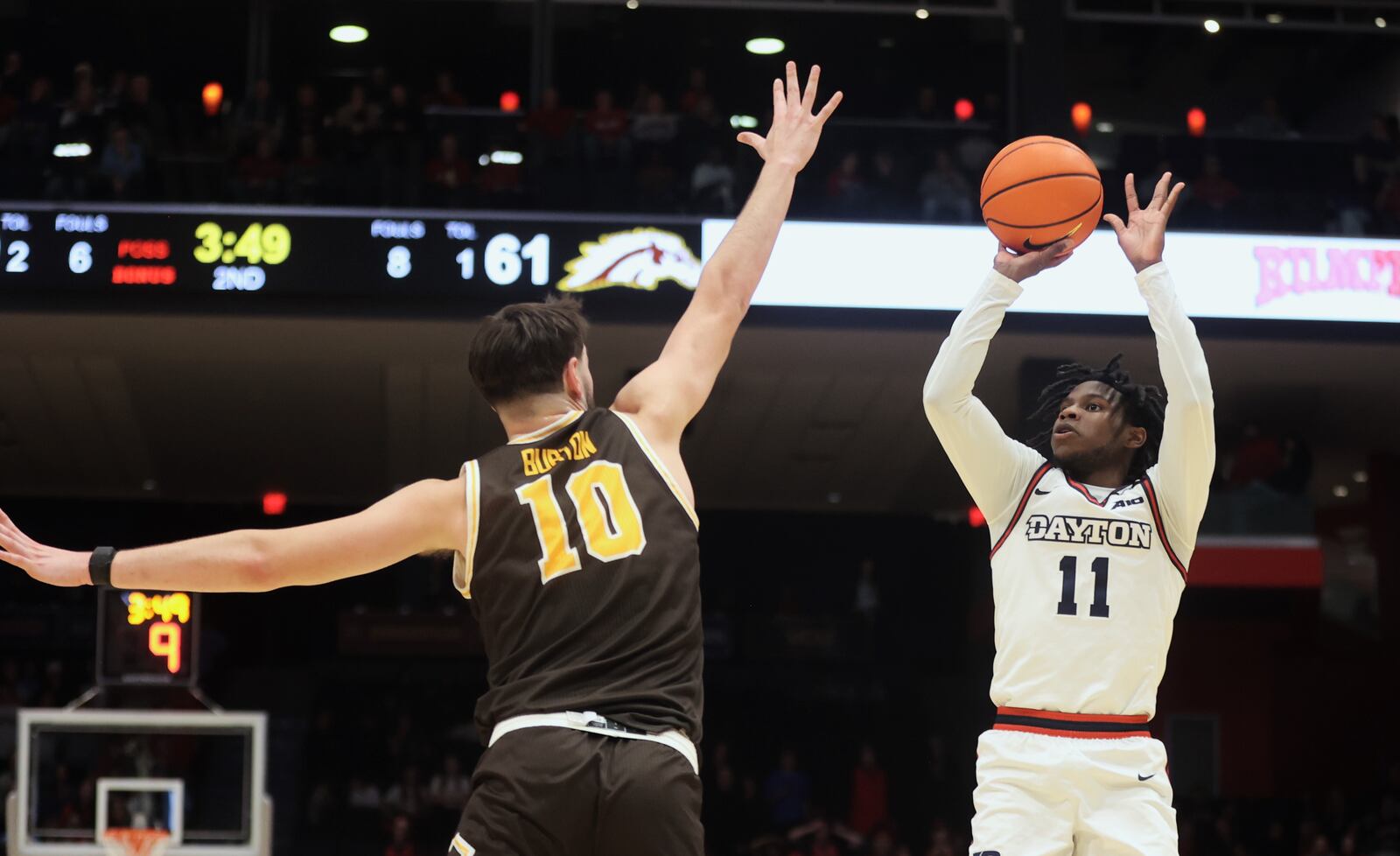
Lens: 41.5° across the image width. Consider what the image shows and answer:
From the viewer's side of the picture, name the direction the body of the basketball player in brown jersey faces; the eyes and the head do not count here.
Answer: away from the camera

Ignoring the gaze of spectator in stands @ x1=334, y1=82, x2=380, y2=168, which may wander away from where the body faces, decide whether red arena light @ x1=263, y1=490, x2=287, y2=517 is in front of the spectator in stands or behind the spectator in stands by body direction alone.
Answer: behind

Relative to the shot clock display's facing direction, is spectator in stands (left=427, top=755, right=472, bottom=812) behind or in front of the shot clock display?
behind

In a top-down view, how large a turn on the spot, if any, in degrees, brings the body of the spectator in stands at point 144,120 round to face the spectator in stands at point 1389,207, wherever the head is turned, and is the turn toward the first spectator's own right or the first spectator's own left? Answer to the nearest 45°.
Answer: approximately 90° to the first spectator's own left

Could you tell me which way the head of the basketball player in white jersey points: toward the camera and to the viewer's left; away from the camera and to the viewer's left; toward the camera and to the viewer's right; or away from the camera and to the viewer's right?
toward the camera and to the viewer's left

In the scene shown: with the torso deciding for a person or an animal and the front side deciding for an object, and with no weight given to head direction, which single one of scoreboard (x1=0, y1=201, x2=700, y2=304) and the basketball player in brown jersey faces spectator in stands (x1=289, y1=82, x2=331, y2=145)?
the basketball player in brown jersey

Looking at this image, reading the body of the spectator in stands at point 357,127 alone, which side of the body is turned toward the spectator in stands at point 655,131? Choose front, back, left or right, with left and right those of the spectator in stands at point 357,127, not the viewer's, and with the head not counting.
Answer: left

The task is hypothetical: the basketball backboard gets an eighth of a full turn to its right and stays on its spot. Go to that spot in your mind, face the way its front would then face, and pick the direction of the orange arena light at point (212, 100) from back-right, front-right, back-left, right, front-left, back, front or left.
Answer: back-right

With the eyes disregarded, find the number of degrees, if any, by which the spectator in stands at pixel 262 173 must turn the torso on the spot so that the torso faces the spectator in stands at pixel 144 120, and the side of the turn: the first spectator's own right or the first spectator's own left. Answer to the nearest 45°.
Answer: approximately 135° to the first spectator's own right
